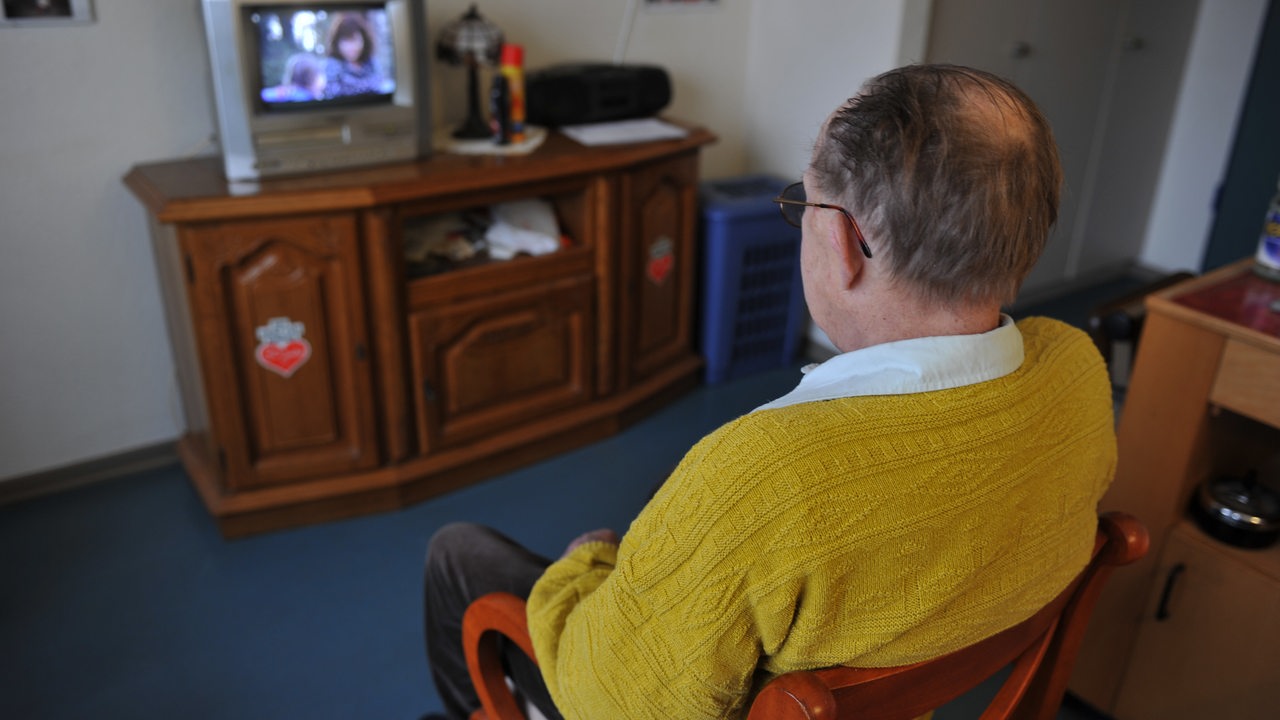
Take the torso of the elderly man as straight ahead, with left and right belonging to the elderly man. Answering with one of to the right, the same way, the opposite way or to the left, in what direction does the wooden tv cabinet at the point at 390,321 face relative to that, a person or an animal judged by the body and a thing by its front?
the opposite way

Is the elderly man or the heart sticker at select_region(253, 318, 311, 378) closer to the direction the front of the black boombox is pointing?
the elderly man

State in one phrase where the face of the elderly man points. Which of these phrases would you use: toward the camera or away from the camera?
away from the camera

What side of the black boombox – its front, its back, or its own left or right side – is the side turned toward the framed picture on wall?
right

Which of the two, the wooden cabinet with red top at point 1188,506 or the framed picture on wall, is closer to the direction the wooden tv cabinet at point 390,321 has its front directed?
the wooden cabinet with red top

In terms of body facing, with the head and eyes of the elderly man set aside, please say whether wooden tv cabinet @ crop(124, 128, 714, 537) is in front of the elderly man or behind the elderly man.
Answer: in front

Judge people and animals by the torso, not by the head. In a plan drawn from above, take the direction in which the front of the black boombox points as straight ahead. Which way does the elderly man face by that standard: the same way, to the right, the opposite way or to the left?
the opposite way

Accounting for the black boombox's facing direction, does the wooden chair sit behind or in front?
in front

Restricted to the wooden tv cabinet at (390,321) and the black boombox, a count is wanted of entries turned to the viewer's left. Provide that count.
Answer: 0

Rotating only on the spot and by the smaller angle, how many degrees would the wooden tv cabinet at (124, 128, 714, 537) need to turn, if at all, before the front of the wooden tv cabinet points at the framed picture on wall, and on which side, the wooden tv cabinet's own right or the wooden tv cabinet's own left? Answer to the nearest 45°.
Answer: approximately 135° to the wooden tv cabinet's own right

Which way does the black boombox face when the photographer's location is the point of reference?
facing the viewer and to the right of the viewer

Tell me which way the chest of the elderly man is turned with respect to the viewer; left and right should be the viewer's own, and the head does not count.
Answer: facing away from the viewer and to the left of the viewer
